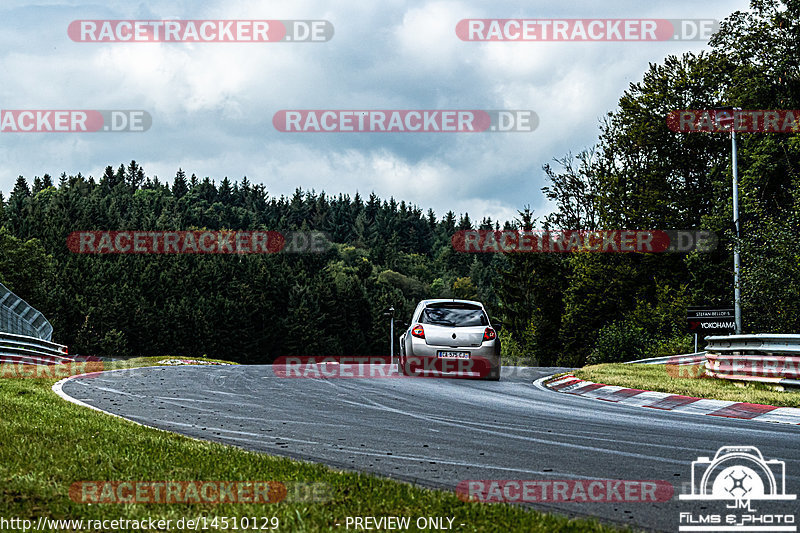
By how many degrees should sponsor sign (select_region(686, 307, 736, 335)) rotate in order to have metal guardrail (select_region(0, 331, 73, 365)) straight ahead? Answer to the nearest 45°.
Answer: approximately 90° to its right

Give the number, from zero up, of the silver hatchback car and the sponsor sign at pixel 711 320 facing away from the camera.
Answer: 1

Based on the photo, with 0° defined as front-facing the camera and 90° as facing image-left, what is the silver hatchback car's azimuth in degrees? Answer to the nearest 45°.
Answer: approximately 180°

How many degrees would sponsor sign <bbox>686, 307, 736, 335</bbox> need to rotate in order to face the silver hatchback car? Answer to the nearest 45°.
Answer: approximately 45° to its right

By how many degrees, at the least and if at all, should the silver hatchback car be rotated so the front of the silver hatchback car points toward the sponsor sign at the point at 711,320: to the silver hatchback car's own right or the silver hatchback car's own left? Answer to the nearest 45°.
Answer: approximately 45° to the silver hatchback car's own right

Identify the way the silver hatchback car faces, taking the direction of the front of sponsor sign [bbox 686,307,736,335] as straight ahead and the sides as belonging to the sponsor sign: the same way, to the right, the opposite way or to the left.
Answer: the opposite way

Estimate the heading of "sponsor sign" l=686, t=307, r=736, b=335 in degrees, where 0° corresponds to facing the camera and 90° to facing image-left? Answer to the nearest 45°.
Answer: approximately 0°

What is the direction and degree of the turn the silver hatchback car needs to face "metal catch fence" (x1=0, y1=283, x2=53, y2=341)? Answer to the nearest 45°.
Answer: approximately 45° to its left
